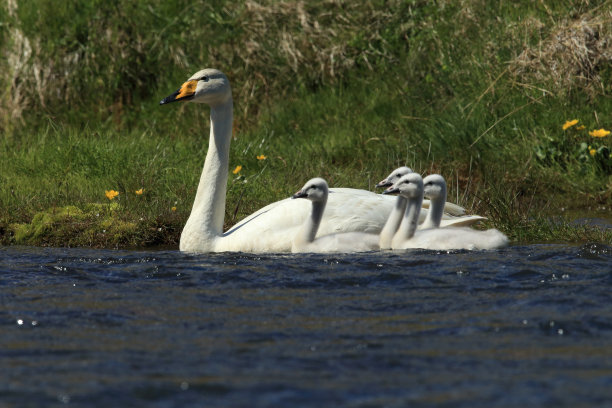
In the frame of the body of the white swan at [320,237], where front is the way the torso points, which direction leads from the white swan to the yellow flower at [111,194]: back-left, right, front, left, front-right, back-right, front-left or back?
front-right

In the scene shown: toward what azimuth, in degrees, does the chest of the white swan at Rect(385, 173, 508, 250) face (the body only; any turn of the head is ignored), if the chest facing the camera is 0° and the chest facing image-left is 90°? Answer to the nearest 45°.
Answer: approximately 90°

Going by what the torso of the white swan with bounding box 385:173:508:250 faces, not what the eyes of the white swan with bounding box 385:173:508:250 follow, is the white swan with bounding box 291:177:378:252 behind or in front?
in front

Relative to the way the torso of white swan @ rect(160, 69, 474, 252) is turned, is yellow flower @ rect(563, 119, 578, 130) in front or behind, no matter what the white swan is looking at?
behind

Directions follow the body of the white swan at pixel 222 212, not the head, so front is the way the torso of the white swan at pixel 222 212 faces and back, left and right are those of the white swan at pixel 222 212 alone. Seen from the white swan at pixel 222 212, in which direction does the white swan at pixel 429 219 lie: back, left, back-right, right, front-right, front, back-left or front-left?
back

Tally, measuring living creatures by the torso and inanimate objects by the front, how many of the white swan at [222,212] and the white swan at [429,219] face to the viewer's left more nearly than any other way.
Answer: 2

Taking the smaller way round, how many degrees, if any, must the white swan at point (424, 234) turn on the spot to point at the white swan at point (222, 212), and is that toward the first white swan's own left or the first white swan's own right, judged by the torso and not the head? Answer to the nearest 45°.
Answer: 0° — it already faces it

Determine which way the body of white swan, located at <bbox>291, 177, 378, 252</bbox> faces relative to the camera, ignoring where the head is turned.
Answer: to the viewer's left

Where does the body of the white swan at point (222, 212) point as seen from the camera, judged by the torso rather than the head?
to the viewer's left

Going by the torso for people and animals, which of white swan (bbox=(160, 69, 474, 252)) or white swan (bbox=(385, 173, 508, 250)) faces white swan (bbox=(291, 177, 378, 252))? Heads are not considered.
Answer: white swan (bbox=(385, 173, 508, 250))

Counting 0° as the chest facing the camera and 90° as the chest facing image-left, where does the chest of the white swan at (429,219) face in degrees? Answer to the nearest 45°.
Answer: approximately 90°

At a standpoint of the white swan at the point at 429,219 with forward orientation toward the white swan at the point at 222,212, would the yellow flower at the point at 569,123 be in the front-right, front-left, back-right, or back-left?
back-right

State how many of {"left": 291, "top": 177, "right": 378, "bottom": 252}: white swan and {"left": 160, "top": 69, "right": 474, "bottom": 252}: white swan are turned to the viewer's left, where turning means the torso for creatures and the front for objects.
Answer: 2
